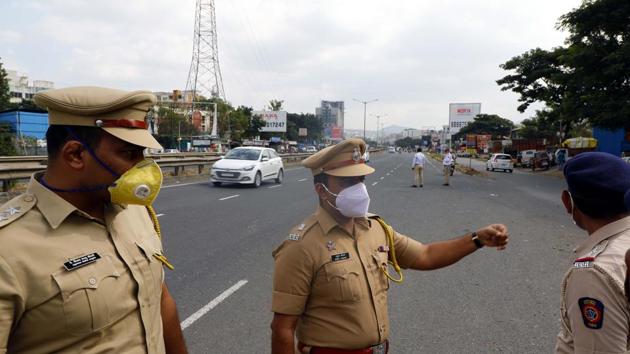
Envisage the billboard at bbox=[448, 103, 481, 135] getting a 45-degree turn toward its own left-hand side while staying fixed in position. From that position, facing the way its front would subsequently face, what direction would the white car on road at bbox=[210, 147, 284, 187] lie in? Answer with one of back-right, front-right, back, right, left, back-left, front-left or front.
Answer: front-right

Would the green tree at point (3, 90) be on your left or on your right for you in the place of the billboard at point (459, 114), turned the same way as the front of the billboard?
on your right

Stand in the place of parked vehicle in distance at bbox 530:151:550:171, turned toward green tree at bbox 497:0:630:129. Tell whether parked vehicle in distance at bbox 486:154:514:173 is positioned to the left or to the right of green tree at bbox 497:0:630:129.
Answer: right

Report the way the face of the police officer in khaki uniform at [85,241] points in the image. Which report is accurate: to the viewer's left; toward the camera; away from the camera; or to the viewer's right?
to the viewer's right

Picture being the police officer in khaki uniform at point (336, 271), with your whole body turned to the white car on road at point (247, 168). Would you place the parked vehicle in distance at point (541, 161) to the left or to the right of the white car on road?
right

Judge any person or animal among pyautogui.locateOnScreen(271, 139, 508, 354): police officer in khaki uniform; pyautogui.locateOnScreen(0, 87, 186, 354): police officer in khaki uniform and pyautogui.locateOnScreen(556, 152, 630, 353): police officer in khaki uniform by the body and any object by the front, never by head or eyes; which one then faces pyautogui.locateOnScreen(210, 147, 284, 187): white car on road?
pyautogui.locateOnScreen(556, 152, 630, 353): police officer in khaki uniform

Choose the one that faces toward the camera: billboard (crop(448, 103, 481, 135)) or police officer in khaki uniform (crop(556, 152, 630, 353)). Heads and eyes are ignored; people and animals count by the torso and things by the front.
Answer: the billboard

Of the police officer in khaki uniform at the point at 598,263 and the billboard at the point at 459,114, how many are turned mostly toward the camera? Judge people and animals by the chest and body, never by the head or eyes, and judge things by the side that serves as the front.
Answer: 1

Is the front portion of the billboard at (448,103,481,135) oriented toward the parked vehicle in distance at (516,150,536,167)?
no

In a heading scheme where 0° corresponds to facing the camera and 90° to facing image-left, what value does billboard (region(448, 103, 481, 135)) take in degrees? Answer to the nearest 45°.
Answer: approximately 0°

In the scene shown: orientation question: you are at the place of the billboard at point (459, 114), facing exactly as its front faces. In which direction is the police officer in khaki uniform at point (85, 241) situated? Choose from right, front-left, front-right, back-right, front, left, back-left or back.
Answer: front

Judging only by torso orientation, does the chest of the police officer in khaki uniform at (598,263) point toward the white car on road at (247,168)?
yes

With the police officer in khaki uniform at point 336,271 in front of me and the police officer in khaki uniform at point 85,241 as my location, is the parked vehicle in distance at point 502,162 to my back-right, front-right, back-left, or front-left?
front-left

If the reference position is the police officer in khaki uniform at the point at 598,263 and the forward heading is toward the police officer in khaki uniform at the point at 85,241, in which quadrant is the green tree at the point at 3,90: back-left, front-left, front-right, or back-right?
front-right
